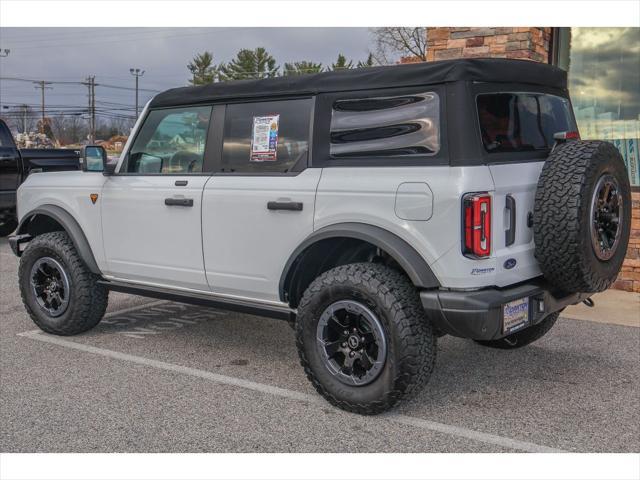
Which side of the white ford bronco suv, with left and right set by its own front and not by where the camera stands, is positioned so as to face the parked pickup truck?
front

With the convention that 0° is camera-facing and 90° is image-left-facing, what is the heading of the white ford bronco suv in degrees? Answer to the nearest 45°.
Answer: approximately 135°
